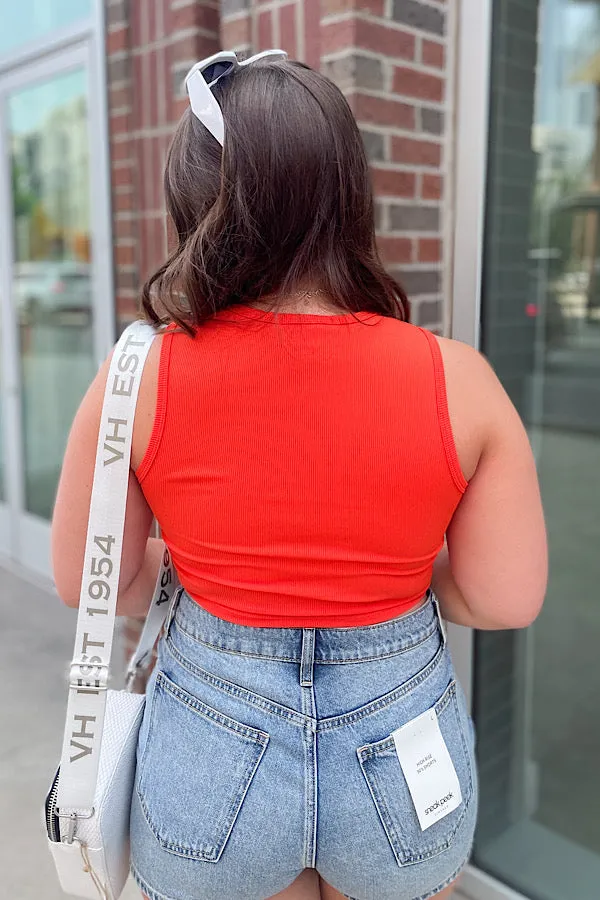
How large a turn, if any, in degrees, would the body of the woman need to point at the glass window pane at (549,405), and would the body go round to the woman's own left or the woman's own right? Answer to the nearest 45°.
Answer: approximately 45° to the woman's own right

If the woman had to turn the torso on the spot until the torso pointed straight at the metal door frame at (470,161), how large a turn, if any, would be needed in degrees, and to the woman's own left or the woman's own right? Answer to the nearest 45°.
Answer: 0° — they already face it

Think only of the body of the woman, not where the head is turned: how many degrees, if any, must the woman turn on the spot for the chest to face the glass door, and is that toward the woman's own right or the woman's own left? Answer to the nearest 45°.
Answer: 0° — they already face it

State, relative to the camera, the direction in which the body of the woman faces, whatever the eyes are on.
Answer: away from the camera

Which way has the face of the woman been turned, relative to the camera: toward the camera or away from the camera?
away from the camera
